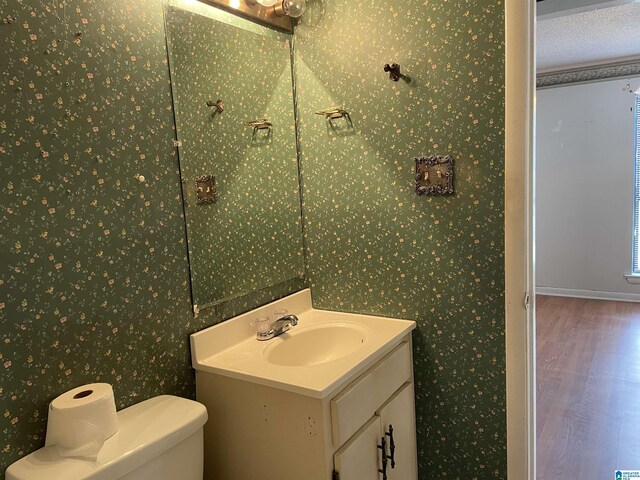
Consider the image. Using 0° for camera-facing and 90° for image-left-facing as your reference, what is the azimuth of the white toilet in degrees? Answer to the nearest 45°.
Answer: approximately 315°

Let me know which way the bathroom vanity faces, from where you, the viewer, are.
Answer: facing the viewer and to the right of the viewer

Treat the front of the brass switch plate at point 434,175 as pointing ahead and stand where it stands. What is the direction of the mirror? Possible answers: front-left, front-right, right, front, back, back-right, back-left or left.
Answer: right

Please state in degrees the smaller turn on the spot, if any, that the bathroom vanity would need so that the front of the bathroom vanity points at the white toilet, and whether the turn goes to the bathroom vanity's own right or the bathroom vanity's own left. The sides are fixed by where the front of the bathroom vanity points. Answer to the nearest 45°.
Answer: approximately 90° to the bathroom vanity's own right

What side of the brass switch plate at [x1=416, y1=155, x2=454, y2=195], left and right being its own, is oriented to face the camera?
front

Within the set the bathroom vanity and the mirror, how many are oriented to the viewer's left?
0

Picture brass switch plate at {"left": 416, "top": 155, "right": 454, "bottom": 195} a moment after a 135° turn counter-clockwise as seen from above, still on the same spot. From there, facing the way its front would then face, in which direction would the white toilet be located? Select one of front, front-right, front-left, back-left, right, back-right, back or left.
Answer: back

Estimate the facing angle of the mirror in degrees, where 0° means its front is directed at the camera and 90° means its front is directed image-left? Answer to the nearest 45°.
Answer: approximately 315°
